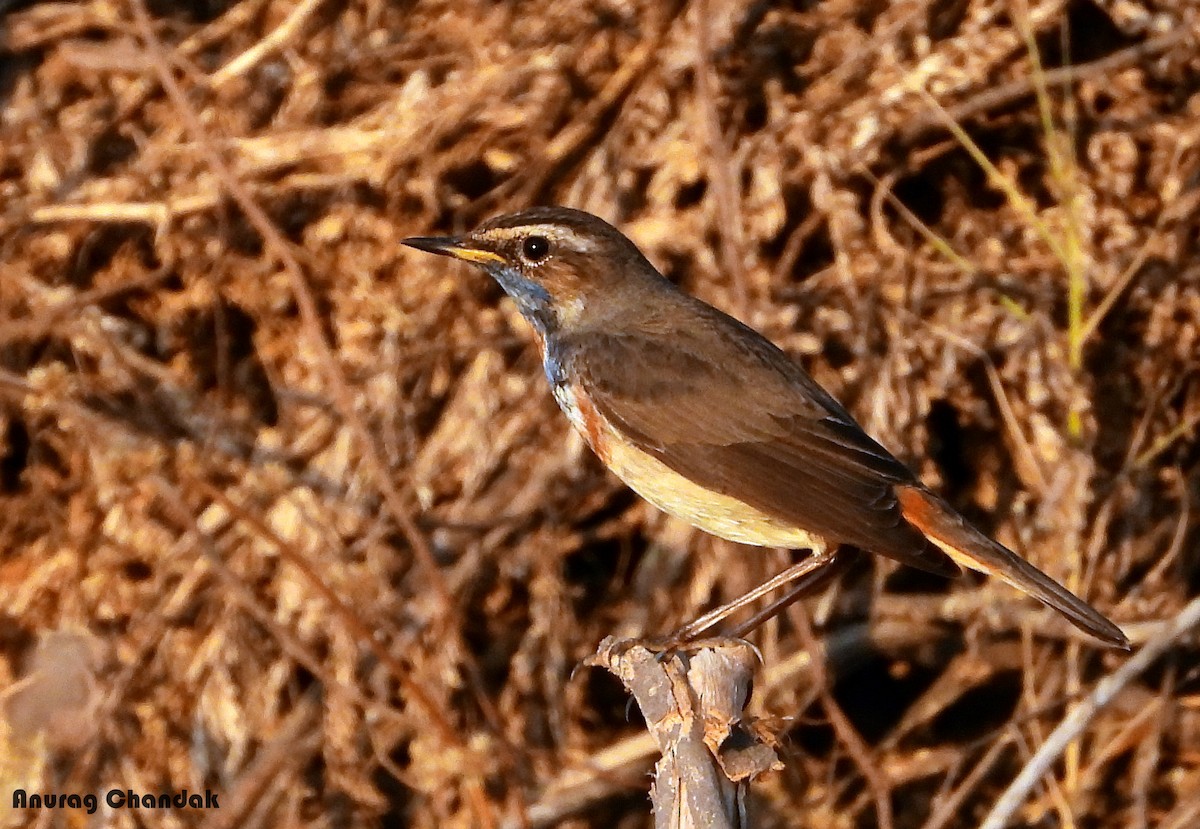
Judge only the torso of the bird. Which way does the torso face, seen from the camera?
to the viewer's left

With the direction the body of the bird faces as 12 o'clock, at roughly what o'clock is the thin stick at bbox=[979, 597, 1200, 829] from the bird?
The thin stick is roughly at 5 o'clock from the bird.
